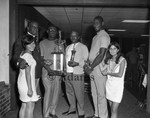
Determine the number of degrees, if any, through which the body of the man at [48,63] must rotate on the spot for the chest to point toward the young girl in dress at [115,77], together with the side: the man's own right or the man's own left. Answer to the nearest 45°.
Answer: approximately 45° to the man's own left

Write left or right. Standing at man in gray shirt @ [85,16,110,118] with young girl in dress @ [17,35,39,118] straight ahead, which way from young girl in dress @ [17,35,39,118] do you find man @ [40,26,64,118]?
right

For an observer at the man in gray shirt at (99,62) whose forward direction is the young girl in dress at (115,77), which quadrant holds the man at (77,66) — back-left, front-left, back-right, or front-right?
back-right

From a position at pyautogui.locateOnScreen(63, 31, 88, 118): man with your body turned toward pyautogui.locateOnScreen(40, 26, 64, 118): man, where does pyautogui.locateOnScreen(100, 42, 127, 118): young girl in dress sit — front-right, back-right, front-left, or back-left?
back-left
